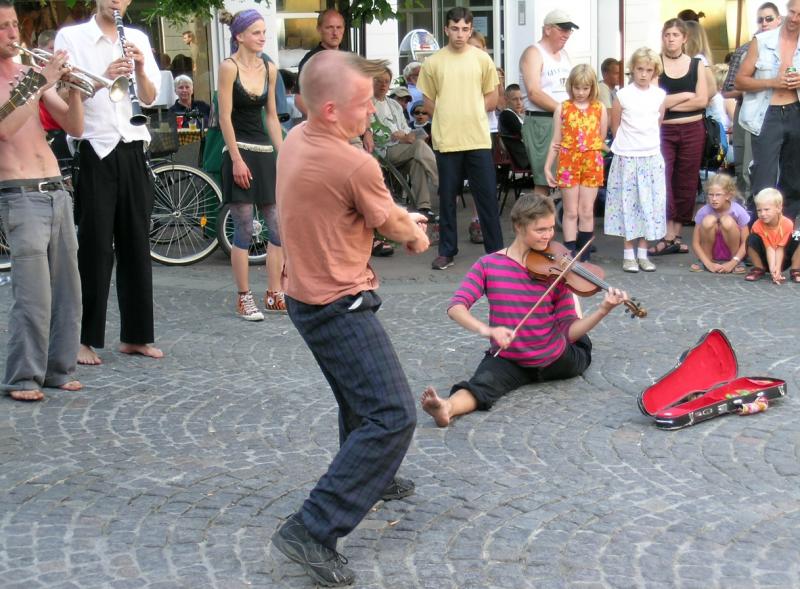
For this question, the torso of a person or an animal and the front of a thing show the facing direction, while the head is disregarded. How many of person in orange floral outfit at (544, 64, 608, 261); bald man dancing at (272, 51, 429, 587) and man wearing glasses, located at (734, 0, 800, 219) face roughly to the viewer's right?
1

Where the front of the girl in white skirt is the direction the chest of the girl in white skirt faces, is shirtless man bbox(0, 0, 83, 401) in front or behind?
in front

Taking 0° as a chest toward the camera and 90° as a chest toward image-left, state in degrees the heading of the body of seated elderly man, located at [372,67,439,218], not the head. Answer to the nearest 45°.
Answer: approximately 315°

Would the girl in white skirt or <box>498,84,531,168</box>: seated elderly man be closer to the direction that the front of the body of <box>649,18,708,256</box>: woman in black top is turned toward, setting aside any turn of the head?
the girl in white skirt

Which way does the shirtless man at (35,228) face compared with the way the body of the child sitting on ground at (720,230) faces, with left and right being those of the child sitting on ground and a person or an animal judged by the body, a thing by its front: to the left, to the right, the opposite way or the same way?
to the left

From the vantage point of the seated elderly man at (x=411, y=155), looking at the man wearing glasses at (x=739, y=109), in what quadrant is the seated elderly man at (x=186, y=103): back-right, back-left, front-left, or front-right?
back-left

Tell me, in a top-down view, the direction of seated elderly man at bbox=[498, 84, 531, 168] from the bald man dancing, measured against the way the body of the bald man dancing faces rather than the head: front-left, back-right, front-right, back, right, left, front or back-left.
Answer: left

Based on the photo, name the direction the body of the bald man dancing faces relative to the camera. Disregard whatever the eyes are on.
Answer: to the viewer's right

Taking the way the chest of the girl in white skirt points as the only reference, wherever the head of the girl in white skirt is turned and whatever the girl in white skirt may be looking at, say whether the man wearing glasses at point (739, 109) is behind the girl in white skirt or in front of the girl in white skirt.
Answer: behind

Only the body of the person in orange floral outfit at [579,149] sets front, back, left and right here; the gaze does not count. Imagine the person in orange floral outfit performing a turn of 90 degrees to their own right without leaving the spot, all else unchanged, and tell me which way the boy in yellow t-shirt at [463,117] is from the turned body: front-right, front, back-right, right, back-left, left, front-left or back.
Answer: front

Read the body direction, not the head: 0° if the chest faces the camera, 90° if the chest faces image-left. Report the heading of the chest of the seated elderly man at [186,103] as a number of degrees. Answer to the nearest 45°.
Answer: approximately 0°

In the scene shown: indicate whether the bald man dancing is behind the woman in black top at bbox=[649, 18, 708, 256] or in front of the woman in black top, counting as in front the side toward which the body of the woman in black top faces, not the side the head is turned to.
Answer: in front
